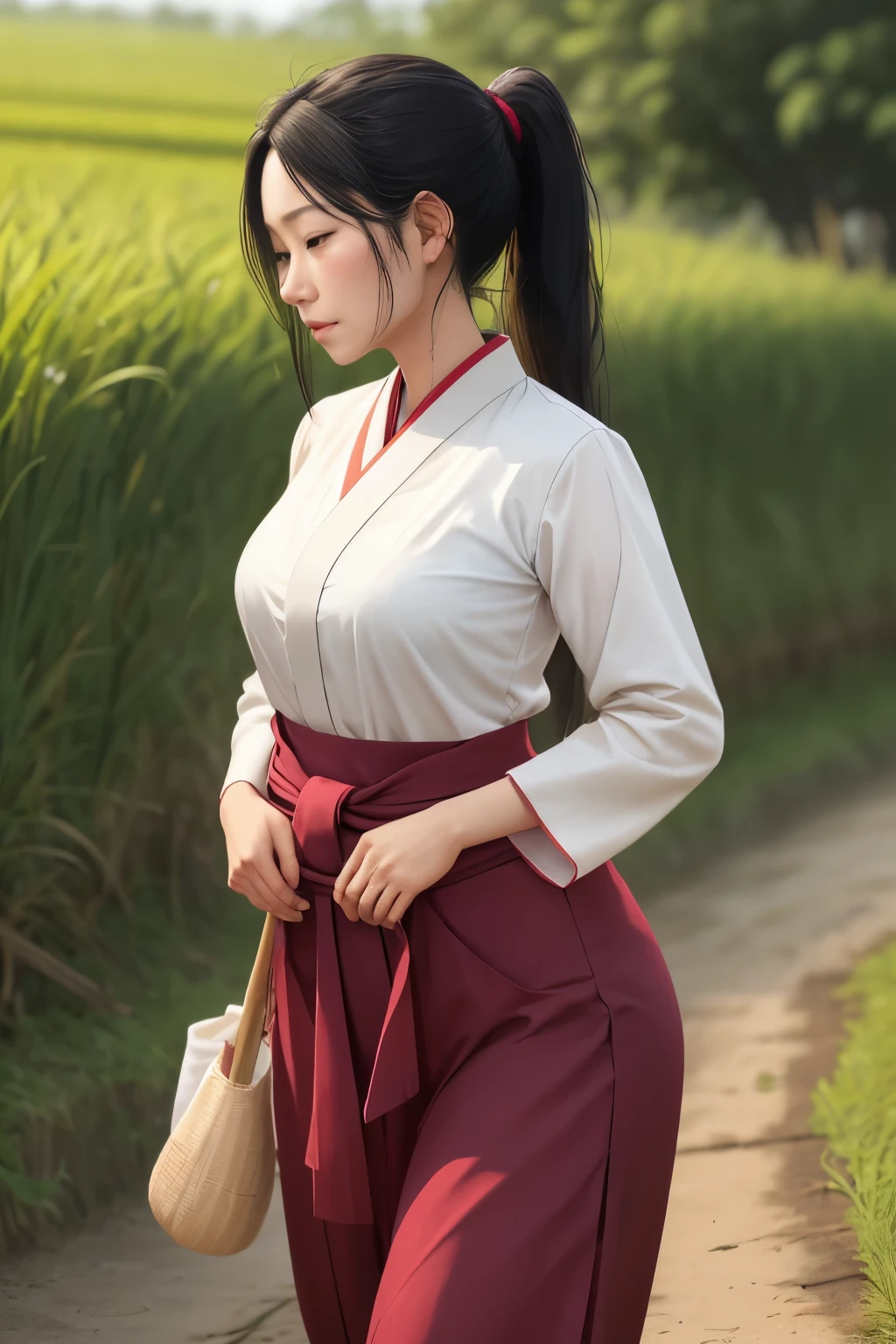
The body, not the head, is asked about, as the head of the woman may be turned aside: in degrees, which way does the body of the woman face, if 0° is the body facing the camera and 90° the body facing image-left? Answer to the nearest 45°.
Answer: approximately 45°

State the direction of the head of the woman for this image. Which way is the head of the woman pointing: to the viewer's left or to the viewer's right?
to the viewer's left
